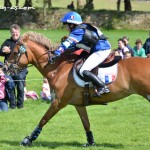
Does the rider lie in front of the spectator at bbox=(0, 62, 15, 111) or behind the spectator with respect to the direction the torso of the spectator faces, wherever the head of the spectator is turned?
in front

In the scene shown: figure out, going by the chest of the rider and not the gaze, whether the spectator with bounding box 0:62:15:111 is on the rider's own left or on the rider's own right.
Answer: on the rider's own right

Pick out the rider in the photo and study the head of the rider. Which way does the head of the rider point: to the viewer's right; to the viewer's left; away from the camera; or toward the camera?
to the viewer's left

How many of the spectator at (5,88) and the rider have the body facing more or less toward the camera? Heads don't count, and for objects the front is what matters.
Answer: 1

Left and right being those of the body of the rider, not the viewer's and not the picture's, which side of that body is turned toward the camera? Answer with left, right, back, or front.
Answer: left

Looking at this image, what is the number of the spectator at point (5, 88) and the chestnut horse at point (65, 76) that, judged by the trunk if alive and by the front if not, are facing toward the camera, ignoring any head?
1

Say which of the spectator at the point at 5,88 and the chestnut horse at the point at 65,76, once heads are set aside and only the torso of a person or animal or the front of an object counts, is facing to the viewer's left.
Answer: the chestnut horse

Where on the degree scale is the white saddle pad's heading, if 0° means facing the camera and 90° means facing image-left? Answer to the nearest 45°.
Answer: approximately 90°

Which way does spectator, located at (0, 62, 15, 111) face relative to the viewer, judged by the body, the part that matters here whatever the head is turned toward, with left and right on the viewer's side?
facing the viewer

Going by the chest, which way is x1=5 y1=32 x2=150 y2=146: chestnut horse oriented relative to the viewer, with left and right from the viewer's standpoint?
facing to the left of the viewer
